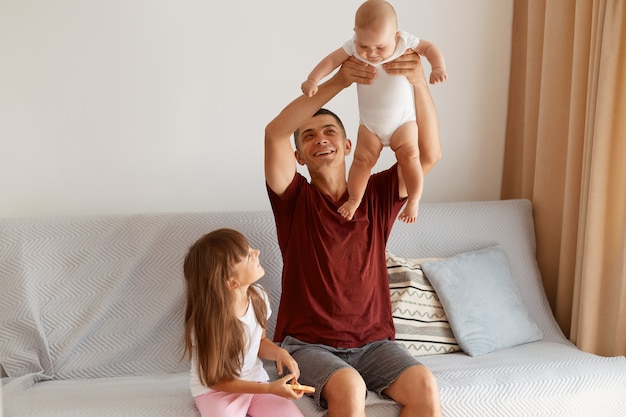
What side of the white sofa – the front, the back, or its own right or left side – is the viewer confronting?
front

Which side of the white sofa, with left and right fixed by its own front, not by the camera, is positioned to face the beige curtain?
left

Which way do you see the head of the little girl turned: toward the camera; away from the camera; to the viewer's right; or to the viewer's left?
to the viewer's right
